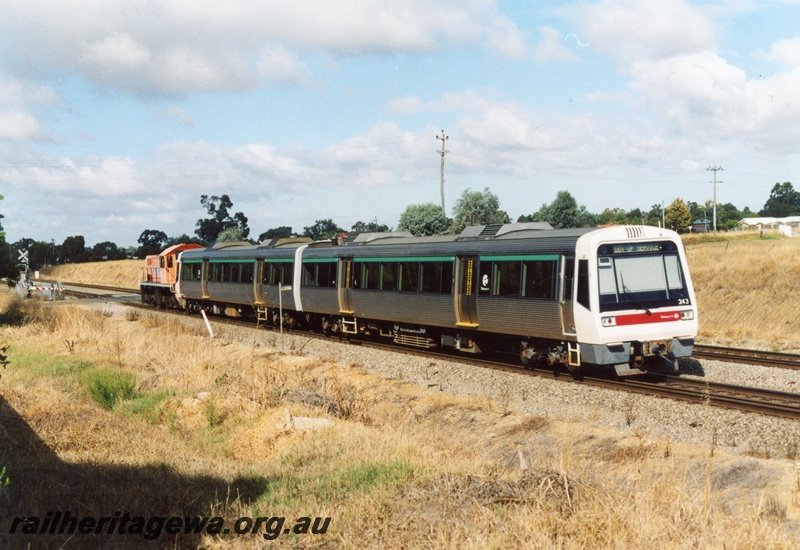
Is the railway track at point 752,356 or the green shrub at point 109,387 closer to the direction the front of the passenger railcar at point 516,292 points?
the railway track

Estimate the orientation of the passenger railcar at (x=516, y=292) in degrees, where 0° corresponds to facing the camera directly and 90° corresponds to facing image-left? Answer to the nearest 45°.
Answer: approximately 315°

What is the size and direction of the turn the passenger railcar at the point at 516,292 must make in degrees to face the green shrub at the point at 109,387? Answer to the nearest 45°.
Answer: approximately 135° to its right
